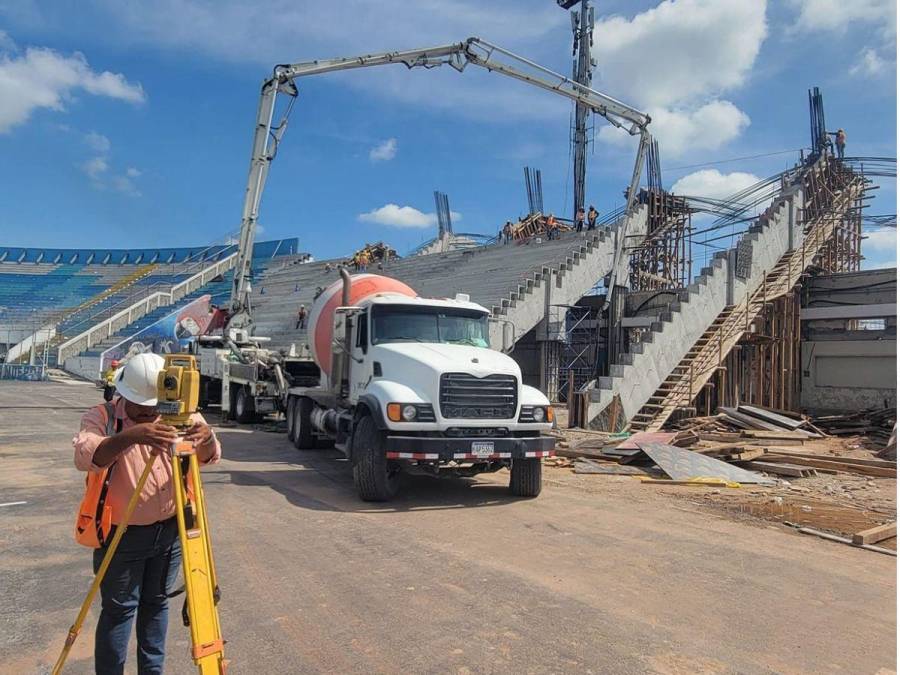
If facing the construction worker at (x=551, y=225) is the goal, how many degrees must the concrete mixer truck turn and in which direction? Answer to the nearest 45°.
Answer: approximately 135° to its left

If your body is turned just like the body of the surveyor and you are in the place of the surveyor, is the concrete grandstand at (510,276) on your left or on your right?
on your left

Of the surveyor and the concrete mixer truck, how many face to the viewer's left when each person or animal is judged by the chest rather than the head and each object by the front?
0

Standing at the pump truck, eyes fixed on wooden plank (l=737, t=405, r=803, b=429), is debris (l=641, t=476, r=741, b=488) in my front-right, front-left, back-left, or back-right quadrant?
front-right

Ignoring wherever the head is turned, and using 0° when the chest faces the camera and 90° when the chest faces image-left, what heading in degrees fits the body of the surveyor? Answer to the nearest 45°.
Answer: approximately 315°

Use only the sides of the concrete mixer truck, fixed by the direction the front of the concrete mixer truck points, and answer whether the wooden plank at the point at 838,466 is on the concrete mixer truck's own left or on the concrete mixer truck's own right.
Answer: on the concrete mixer truck's own left

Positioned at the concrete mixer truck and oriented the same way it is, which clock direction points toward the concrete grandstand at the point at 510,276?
The concrete grandstand is roughly at 8 o'clock from the concrete mixer truck.

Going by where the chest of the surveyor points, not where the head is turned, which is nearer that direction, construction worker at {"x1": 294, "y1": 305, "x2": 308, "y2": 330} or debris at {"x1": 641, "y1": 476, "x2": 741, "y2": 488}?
the debris
